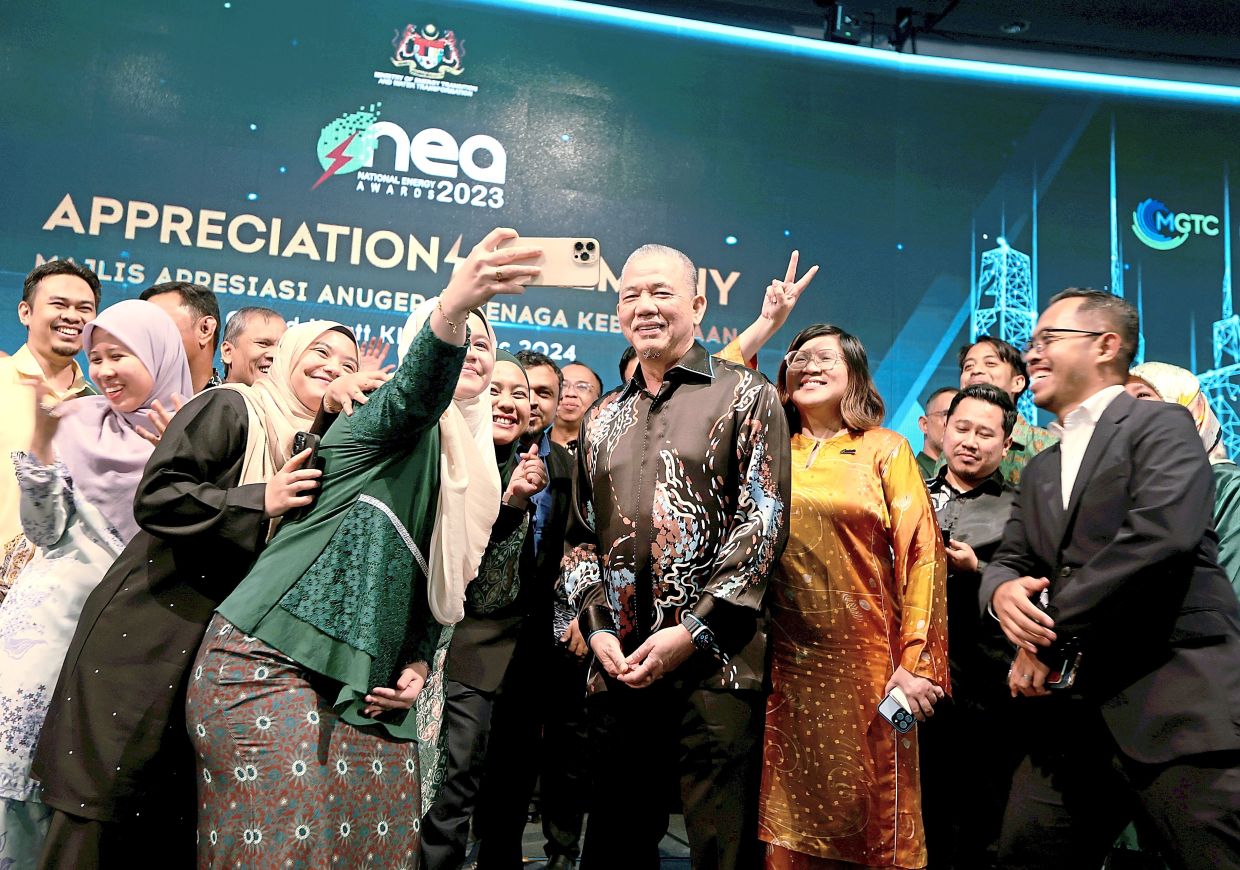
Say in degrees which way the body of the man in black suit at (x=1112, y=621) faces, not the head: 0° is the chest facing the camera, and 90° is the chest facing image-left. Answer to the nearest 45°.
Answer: approximately 45°

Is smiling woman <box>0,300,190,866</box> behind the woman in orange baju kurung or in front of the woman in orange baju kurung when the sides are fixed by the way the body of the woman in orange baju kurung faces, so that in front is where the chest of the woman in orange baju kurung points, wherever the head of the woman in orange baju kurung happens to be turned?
in front

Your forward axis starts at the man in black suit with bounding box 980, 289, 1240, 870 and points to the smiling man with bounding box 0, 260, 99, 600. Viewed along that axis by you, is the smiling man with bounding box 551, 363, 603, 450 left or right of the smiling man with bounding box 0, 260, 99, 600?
right

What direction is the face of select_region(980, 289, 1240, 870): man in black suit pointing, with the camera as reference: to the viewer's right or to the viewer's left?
to the viewer's left

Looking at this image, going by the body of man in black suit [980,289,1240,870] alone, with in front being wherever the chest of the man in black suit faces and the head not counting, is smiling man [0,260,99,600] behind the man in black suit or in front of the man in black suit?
in front

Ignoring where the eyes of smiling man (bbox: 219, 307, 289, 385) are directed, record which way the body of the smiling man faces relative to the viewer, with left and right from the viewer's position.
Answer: facing the viewer and to the right of the viewer

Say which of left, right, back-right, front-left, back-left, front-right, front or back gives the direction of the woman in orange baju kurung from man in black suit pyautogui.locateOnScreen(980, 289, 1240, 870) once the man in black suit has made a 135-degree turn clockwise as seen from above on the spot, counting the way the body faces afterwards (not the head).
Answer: left

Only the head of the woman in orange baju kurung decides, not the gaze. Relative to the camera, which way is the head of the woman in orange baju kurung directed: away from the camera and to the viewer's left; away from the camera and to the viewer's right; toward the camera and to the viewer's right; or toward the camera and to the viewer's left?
toward the camera and to the viewer's left

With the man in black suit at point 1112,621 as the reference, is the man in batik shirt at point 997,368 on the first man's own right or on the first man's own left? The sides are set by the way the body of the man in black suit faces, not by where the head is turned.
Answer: on the first man's own right
